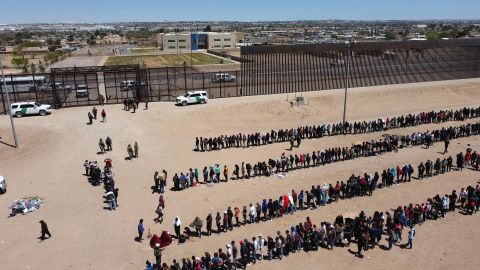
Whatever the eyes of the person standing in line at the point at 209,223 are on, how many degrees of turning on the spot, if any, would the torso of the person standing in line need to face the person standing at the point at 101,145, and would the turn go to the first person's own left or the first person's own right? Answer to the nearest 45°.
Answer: approximately 45° to the first person's own right

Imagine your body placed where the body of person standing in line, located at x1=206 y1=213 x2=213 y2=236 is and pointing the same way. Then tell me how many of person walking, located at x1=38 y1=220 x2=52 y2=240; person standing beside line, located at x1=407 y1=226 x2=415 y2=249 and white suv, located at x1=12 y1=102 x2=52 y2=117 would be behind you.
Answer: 1

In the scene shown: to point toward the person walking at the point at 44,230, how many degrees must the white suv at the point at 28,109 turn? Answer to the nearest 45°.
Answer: approximately 90° to its right

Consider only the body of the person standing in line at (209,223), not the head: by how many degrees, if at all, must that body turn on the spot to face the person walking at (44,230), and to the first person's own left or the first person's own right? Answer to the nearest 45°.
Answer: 0° — they already face them

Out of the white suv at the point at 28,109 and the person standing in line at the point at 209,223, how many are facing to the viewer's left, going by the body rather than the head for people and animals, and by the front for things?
1

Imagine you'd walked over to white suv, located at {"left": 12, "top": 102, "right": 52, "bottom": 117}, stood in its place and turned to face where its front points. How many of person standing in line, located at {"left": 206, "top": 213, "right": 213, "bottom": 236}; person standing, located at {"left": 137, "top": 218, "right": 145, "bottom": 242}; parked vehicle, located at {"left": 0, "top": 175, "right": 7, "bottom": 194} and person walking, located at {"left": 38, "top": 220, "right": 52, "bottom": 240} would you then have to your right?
4

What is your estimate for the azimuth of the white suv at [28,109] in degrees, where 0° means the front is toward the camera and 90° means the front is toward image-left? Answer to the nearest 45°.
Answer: approximately 270°

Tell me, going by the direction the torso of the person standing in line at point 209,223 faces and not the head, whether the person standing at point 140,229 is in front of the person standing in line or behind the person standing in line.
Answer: in front

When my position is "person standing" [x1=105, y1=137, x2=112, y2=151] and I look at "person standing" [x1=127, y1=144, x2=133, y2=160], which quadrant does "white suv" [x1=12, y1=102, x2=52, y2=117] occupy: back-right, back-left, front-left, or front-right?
back-left

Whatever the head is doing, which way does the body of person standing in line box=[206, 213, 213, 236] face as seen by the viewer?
to the viewer's left

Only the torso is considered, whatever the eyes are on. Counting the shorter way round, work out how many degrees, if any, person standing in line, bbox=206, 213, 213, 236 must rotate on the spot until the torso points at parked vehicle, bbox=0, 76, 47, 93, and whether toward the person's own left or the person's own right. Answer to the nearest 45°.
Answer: approximately 45° to the person's own right

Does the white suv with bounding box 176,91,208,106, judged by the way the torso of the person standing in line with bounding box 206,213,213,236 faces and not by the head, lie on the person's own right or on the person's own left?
on the person's own right

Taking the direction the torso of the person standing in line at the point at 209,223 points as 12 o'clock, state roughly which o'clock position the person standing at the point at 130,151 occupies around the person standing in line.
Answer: The person standing is roughly at 2 o'clock from the person standing in line.
